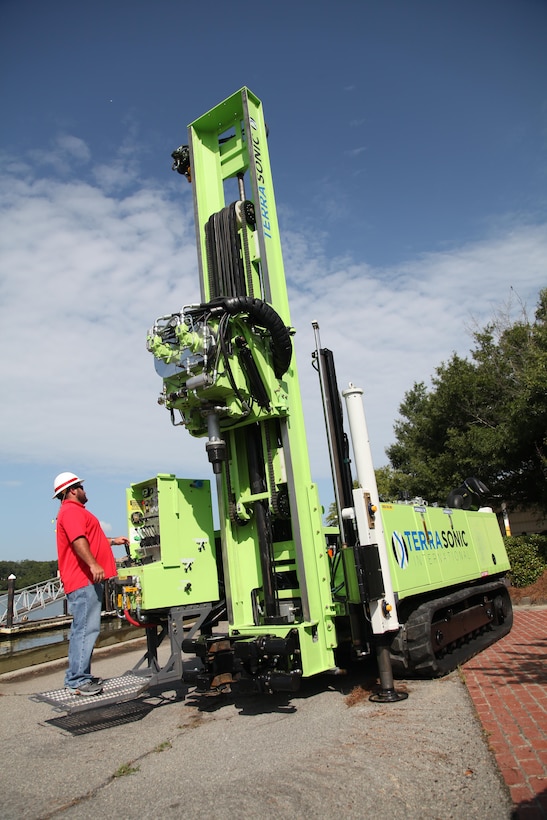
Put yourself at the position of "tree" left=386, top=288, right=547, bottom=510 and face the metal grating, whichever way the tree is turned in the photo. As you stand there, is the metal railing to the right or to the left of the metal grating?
right

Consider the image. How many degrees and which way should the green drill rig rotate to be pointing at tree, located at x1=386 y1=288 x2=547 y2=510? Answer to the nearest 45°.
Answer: approximately 180°

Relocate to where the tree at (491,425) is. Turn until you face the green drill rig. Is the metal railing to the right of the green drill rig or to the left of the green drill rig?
right

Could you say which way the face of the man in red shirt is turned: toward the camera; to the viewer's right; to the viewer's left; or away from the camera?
to the viewer's right

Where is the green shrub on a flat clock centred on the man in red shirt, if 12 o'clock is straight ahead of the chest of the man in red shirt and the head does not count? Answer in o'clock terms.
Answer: The green shrub is roughly at 11 o'clock from the man in red shirt.

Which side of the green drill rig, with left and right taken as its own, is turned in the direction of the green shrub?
back

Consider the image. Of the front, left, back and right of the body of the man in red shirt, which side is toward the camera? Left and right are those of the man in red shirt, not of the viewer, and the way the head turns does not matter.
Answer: right

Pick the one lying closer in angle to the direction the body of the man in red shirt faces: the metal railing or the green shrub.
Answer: the green shrub

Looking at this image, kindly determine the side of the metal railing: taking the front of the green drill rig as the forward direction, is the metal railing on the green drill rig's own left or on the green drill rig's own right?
on the green drill rig's own right

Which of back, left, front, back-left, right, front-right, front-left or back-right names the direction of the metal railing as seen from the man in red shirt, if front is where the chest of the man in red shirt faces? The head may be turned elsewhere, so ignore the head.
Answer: left

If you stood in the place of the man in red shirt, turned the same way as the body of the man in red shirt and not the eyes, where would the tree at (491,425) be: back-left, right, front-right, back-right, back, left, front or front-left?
front-left

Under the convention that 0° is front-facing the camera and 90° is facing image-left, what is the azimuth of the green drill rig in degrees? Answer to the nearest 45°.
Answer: approximately 45°
